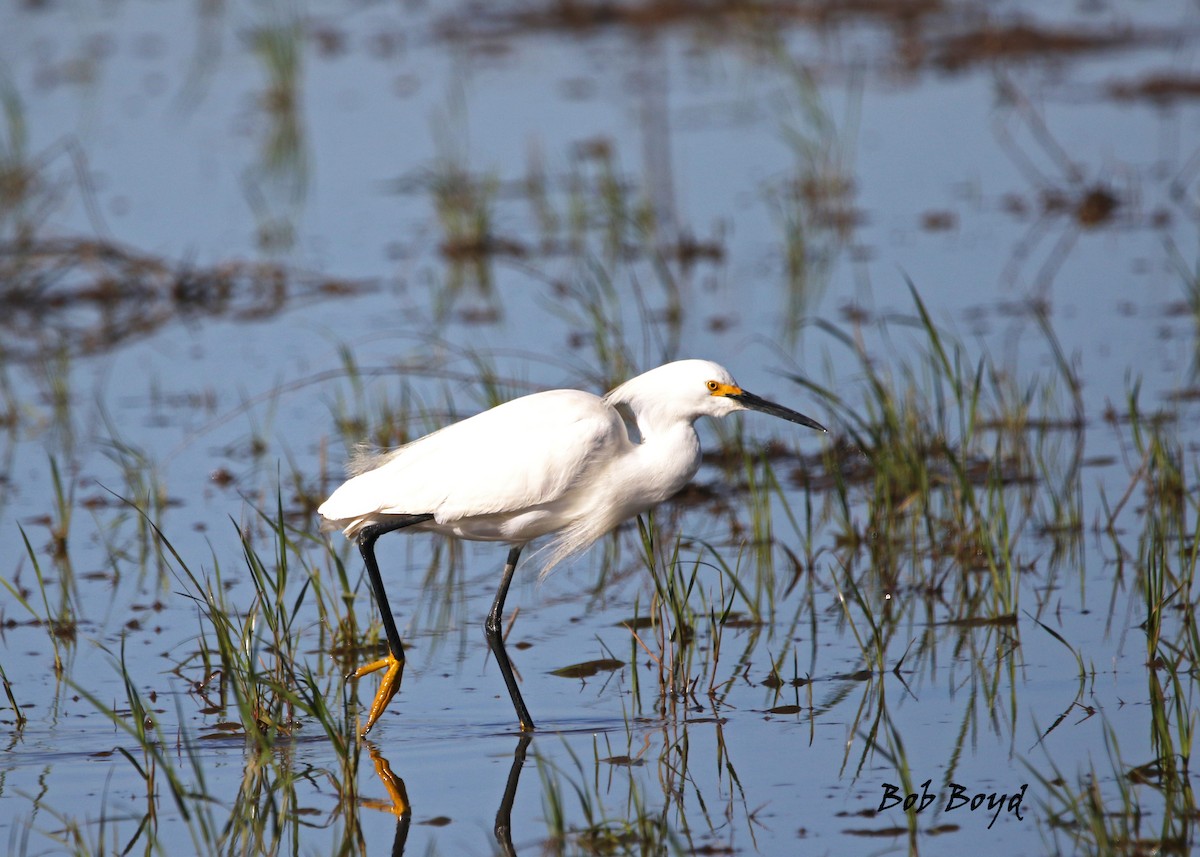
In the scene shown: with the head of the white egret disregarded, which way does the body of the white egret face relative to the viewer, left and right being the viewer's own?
facing to the right of the viewer
